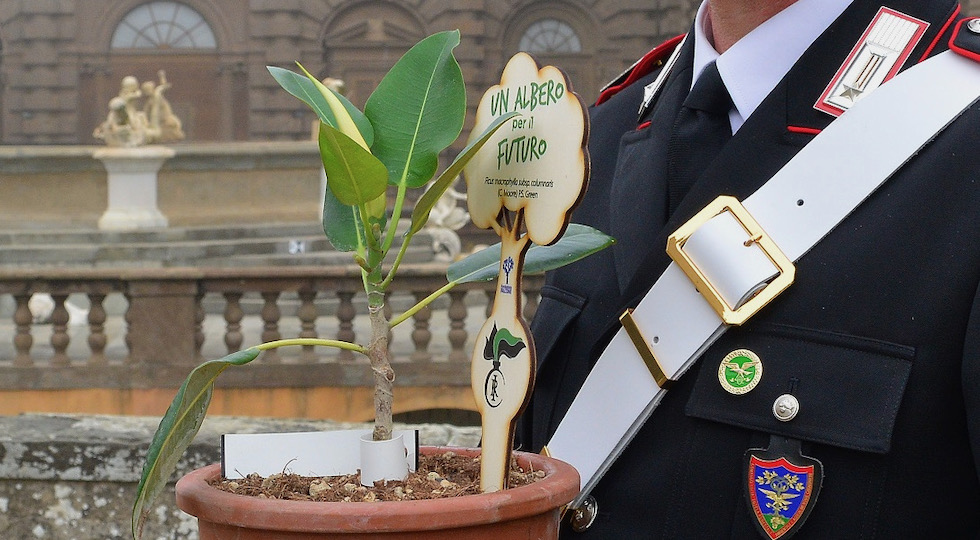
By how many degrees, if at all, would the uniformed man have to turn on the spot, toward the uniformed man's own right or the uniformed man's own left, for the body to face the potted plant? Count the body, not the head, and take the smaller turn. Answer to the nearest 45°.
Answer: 0° — they already face it

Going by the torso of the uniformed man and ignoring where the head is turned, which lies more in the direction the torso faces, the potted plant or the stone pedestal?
the potted plant

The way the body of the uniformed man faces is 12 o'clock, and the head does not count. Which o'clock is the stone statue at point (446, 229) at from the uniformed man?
The stone statue is roughly at 4 o'clock from the uniformed man.

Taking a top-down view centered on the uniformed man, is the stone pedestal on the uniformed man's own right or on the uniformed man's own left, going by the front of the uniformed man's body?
on the uniformed man's own right

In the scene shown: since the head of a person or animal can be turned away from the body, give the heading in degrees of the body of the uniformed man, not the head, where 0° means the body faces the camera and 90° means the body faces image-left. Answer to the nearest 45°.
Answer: approximately 45°

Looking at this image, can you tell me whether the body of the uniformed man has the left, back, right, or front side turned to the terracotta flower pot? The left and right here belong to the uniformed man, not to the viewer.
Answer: front

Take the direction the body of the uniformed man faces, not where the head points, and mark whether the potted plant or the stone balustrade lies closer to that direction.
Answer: the potted plant

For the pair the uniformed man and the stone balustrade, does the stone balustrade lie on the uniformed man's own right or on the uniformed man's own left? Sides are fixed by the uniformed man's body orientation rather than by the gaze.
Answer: on the uniformed man's own right
